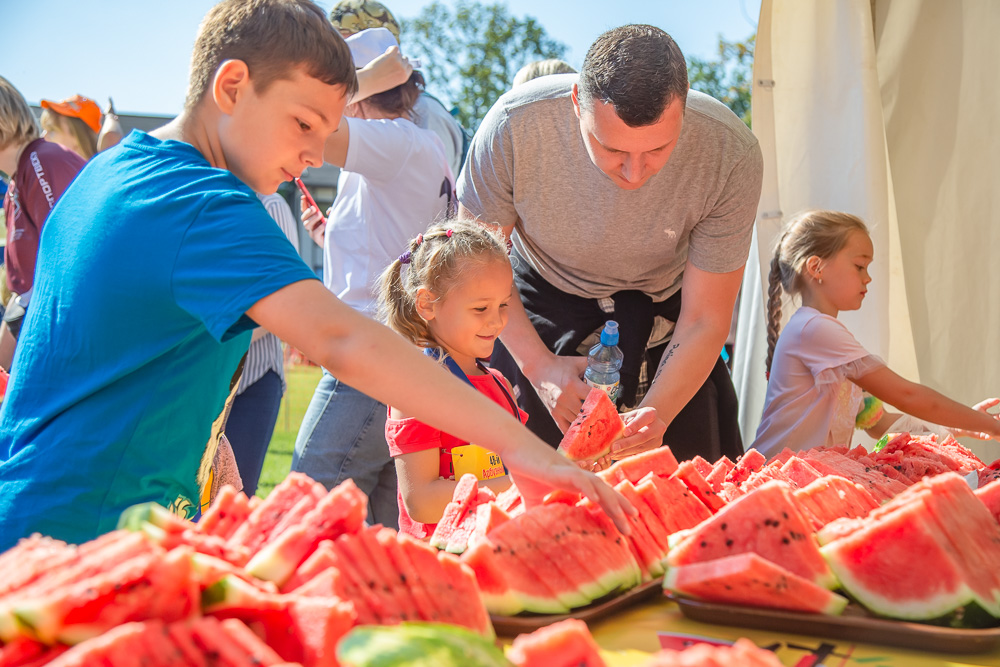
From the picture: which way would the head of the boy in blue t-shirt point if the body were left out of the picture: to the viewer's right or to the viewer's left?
to the viewer's right

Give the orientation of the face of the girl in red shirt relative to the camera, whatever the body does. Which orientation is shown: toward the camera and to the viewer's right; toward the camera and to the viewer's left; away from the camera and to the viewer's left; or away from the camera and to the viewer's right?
toward the camera and to the viewer's right

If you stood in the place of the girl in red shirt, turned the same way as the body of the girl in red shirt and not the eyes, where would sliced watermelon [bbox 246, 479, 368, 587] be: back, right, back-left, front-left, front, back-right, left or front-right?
front-right

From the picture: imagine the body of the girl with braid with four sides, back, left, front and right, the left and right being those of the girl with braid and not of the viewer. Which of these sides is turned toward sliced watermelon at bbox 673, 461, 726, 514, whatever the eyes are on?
right

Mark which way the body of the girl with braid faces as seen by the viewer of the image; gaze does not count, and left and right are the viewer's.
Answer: facing to the right of the viewer

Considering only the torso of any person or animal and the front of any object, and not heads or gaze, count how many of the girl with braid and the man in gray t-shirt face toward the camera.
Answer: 1

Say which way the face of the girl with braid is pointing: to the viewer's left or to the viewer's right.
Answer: to the viewer's right

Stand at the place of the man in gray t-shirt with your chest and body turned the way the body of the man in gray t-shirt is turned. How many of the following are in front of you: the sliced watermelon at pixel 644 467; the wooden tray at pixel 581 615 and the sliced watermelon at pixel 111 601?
3

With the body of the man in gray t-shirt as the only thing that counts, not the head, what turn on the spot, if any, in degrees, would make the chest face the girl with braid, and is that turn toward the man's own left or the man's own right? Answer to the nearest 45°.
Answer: approximately 135° to the man's own left

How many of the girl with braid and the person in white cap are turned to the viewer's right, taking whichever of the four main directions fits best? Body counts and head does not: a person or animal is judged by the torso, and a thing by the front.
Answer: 1
